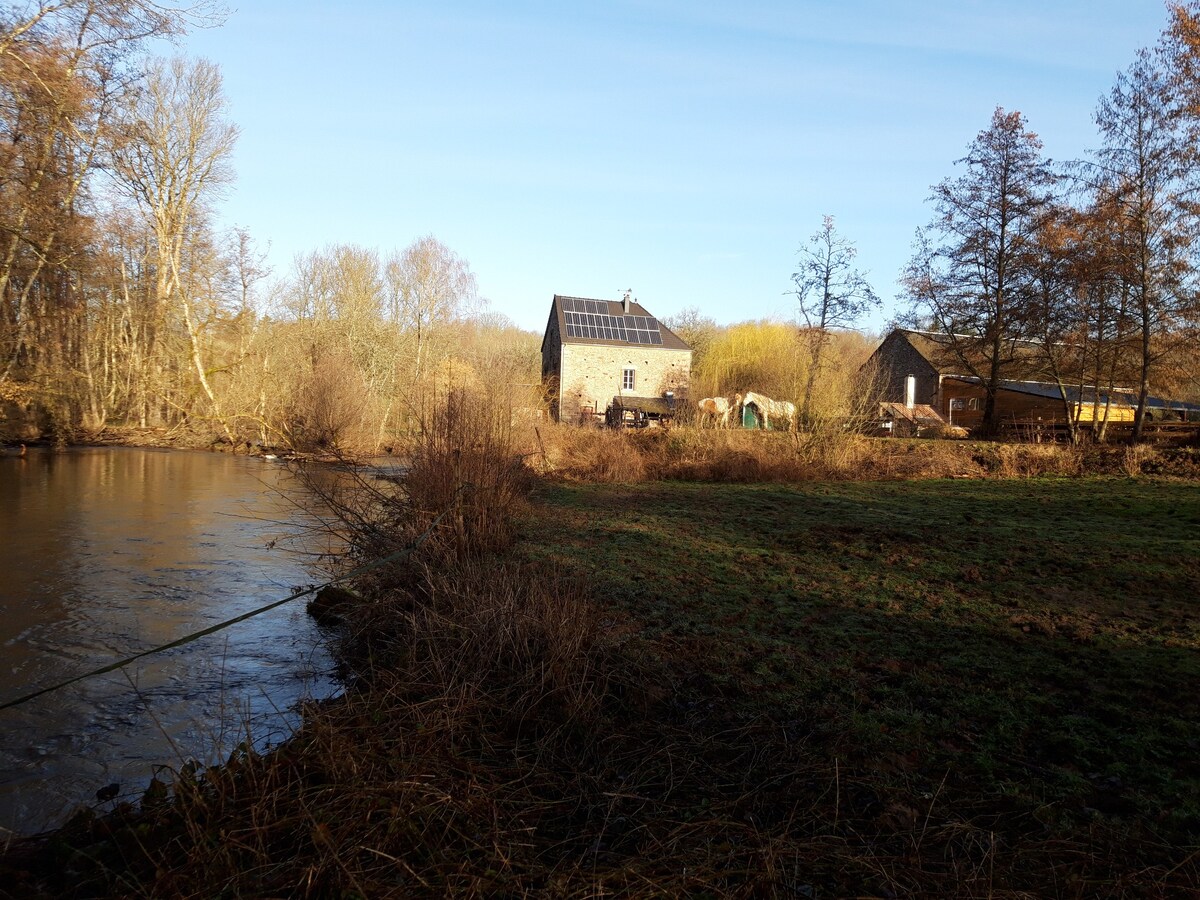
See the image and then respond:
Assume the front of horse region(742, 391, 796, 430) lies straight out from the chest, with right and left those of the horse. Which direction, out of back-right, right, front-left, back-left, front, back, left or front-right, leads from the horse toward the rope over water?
left

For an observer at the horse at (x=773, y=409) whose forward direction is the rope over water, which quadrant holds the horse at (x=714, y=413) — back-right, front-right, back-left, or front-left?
front-right

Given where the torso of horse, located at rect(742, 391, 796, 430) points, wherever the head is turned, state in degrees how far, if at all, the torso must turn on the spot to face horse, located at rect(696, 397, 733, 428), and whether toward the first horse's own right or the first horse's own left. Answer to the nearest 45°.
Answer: approximately 45° to the first horse's own left

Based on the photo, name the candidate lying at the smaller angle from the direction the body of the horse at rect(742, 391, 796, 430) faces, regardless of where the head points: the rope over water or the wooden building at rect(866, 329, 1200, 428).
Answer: the rope over water

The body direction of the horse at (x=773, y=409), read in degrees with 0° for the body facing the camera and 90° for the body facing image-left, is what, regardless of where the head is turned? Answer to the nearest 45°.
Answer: approximately 90°

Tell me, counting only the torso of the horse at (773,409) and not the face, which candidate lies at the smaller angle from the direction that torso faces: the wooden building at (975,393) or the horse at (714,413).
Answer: the horse

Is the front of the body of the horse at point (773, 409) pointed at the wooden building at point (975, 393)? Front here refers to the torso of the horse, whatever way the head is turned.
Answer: no
